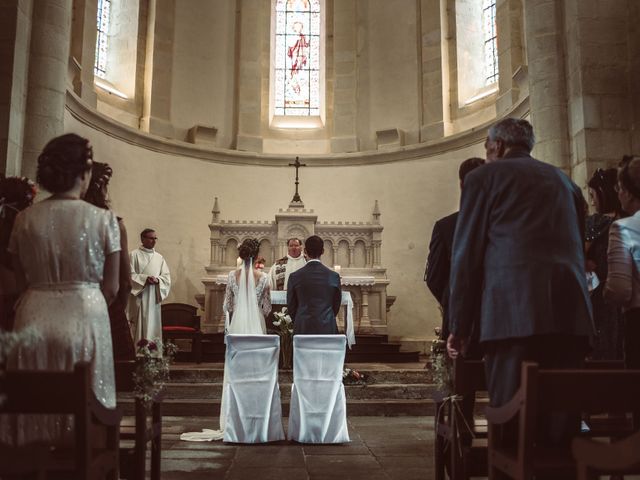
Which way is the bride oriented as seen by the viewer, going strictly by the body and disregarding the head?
away from the camera

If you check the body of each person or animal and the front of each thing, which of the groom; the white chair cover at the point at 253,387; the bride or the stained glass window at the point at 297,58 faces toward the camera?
the stained glass window

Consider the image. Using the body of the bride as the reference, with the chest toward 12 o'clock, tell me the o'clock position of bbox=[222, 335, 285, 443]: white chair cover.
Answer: The white chair cover is roughly at 6 o'clock from the bride.

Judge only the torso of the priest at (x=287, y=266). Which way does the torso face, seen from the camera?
toward the camera

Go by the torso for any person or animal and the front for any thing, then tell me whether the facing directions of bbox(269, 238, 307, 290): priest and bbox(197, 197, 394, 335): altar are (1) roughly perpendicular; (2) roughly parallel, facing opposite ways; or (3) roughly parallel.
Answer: roughly parallel

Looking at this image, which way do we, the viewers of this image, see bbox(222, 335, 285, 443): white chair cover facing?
facing away from the viewer

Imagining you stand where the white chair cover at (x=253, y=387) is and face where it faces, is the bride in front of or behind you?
in front

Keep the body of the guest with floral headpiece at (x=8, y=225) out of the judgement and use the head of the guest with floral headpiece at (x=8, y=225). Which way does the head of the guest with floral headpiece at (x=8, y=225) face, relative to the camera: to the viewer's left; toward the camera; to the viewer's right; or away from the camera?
away from the camera

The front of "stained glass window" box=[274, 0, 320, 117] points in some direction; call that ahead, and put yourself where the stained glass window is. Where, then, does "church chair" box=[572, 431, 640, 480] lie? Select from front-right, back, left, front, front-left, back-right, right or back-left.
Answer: front

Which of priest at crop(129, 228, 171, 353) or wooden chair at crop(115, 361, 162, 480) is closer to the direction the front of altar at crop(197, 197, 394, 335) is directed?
the wooden chair

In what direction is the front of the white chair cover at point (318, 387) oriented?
away from the camera

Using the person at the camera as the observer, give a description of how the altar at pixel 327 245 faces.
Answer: facing the viewer

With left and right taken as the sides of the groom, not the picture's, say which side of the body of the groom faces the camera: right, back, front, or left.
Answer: back

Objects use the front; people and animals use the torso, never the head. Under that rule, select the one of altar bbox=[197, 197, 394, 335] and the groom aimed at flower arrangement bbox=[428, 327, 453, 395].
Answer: the altar

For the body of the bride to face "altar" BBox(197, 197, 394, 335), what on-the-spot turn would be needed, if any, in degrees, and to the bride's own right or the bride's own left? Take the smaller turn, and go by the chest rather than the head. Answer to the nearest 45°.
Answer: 0° — they already face it

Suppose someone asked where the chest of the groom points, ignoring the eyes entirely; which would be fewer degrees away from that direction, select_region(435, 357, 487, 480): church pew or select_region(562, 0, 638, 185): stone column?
the stone column

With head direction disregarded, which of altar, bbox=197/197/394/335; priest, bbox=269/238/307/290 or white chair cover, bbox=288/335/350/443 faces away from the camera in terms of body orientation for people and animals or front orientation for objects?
the white chair cover

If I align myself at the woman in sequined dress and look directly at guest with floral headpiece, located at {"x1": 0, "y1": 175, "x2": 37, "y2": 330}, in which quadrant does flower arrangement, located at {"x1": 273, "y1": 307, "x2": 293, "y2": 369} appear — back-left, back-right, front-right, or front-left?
front-right

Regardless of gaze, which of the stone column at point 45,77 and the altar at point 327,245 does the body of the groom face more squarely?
the altar
